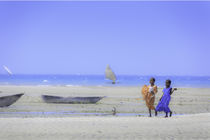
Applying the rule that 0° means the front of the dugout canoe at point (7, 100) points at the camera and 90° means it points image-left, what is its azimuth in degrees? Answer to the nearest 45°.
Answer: approximately 270°

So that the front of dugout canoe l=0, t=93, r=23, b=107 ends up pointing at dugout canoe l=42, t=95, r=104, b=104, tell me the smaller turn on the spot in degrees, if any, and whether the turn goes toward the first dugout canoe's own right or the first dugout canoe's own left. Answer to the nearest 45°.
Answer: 0° — it already faces it
